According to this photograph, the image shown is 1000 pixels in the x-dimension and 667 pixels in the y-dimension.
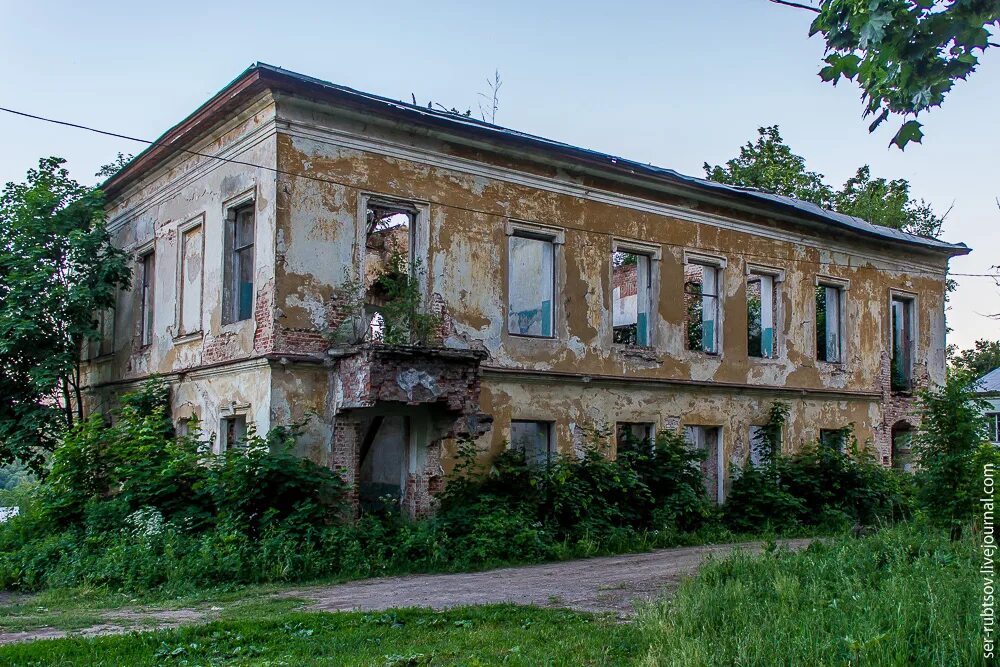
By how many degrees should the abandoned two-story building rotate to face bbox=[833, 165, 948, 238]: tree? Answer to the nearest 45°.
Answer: approximately 90° to its left

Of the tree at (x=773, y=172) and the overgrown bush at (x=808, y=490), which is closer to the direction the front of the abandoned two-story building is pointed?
the overgrown bush

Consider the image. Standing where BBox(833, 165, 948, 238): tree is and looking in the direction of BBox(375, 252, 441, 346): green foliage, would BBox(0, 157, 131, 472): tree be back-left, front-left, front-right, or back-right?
front-right

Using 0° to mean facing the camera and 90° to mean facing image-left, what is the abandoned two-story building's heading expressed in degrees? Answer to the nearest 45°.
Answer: approximately 315°

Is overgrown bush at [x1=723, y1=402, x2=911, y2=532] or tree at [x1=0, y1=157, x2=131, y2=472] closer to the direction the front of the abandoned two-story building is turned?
the overgrown bush

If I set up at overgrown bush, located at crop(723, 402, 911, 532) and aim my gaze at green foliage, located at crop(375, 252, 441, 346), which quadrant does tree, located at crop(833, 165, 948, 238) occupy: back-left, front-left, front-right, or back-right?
back-right
